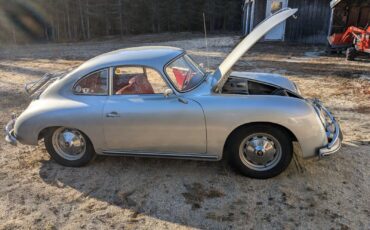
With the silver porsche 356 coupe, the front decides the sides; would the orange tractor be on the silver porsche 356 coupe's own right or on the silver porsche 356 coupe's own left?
on the silver porsche 356 coupe's own left

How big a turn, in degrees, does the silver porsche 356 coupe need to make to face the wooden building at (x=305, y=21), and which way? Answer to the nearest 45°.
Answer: approximately 45° to its left

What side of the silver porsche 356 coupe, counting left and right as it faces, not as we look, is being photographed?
right
